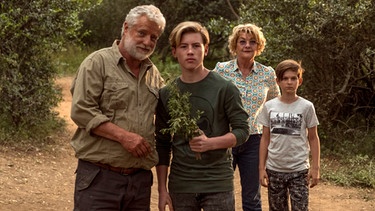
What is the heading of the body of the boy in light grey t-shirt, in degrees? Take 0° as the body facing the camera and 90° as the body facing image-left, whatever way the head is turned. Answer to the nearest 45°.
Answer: approximately 0°

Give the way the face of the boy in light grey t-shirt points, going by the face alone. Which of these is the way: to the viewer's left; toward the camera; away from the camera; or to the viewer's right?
toward the camera
